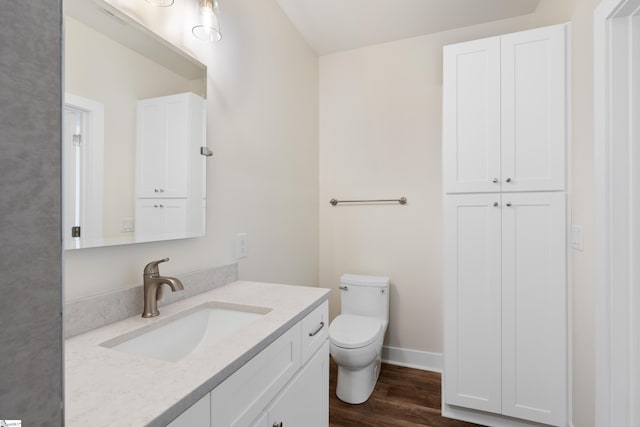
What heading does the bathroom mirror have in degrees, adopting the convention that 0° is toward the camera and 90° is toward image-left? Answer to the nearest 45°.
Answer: approximately 315°

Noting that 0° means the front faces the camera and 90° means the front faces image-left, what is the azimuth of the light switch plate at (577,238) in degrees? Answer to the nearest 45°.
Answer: approximately 45°

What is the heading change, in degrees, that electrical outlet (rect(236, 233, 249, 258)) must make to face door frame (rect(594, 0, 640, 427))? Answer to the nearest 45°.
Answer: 0° — it already faces it

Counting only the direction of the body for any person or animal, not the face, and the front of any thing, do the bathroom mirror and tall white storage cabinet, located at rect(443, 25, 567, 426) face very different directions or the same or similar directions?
very different directions

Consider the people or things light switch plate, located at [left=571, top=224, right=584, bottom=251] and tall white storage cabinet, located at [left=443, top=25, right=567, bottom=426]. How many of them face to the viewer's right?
0

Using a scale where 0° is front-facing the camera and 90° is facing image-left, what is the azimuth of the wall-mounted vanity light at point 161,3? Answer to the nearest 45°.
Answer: approximately 315°

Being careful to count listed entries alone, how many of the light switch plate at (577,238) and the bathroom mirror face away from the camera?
0

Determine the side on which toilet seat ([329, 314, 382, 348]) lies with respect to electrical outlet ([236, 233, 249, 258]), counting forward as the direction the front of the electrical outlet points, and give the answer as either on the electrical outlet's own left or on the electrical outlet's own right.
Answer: on the electrical outlet's own left

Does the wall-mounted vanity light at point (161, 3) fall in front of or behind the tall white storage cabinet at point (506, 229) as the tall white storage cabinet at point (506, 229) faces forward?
in front

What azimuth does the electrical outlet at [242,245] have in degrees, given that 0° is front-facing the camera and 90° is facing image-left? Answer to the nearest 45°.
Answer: approximately 315°

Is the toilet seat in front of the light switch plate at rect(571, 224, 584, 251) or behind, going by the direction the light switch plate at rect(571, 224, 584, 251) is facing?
in front

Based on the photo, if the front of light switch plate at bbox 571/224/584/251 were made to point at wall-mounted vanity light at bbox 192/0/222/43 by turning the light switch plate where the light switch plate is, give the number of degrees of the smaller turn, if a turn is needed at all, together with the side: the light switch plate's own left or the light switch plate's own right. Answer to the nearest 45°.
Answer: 0° — it already faces it
